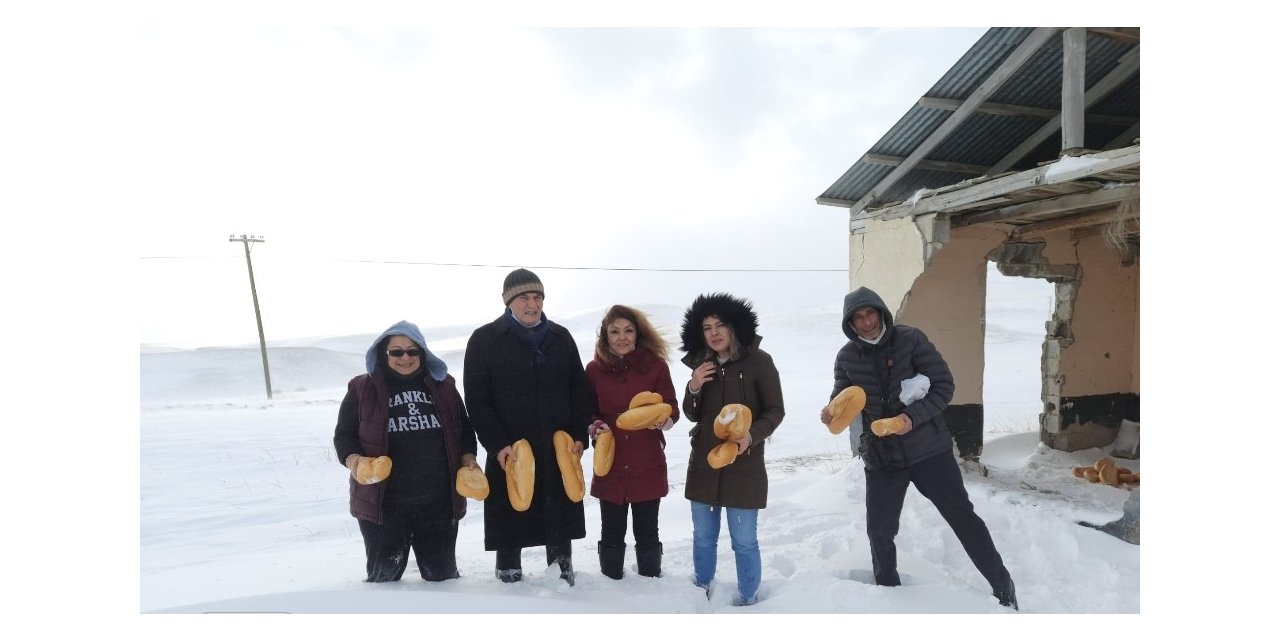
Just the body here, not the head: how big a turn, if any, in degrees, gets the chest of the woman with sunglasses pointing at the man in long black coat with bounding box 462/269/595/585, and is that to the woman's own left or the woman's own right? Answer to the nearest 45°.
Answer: approximately 90° to the woman's own left

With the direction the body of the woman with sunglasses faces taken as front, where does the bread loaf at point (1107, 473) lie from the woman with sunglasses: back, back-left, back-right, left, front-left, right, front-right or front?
left

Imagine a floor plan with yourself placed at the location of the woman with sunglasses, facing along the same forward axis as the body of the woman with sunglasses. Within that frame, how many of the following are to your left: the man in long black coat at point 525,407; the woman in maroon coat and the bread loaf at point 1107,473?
3

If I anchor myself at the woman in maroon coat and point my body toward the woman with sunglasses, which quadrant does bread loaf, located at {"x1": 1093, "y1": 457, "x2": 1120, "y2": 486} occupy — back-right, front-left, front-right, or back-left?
back-right

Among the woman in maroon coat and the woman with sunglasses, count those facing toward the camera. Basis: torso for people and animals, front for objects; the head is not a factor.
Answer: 2

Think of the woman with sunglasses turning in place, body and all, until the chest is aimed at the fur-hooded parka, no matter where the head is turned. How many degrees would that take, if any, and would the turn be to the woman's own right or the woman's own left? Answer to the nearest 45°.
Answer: approximately 90° to the woman's own left

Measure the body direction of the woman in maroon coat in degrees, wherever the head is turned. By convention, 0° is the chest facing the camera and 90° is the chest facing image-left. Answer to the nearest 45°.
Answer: approximately 0°
